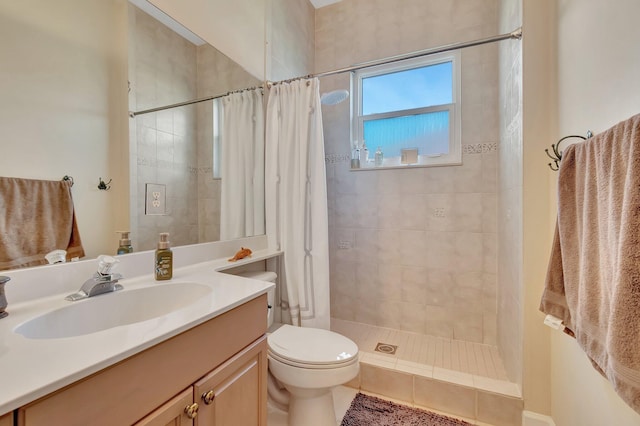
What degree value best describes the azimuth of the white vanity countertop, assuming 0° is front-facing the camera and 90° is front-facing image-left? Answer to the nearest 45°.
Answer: approximately 315°

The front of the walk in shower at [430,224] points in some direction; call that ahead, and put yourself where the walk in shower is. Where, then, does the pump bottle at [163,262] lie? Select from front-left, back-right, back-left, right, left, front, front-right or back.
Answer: front-right

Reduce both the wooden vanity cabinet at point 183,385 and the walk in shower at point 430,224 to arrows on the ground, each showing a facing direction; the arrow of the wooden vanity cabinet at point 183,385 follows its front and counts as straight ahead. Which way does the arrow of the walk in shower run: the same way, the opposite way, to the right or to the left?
to the right

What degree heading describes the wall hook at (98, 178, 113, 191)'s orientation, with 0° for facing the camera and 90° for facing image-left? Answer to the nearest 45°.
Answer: approximately 315°

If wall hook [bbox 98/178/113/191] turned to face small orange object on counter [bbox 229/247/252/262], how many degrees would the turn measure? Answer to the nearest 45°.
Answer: approximately 45° to its left

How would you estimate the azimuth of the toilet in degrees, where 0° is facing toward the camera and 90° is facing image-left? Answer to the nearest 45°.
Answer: approximately 315°

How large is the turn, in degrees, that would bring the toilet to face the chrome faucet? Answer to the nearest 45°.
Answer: approximately 90° to its right

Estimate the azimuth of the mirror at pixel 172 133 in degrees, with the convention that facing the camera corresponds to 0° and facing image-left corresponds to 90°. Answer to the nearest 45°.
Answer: approximately 315°

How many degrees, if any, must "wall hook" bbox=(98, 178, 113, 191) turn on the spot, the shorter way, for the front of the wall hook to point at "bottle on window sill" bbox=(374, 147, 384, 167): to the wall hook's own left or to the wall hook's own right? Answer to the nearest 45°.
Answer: approximately 45° to the wall hook's own left

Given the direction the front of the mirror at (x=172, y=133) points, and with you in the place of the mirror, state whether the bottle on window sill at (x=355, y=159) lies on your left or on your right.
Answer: on your left

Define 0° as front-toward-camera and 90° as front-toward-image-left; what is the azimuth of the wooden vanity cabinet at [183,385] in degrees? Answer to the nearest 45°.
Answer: approximately 315°
